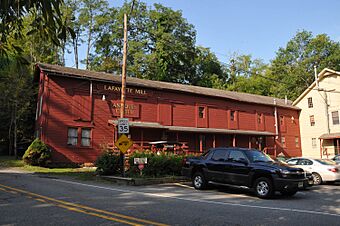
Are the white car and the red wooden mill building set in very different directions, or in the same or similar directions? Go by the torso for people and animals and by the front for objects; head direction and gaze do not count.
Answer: very different directions

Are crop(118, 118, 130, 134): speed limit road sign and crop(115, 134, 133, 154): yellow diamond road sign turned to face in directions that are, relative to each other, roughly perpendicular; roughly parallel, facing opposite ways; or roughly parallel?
roughly parallel

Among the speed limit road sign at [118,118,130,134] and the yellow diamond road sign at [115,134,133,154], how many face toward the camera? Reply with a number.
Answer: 2

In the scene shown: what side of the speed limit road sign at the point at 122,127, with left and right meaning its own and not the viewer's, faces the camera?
front

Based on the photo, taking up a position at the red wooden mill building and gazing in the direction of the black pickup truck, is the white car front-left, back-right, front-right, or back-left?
front-left

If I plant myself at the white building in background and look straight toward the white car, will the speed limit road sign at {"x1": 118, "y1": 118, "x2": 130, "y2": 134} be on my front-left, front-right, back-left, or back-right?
front-right

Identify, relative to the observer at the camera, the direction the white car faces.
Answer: facing away from the viewer and to the left of the viewer

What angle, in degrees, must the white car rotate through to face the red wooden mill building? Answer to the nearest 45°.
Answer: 0° — it already faces it

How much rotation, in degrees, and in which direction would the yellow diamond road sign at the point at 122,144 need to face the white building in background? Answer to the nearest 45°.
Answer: approximately 135° to its left

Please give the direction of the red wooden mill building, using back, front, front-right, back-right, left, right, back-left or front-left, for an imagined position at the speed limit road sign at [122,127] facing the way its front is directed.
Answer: back

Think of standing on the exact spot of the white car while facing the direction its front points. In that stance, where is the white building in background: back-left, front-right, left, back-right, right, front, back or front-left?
front-right

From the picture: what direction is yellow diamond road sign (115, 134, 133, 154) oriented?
toward the camera

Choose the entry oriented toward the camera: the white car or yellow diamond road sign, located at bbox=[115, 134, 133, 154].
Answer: the yellow diamond road sign
